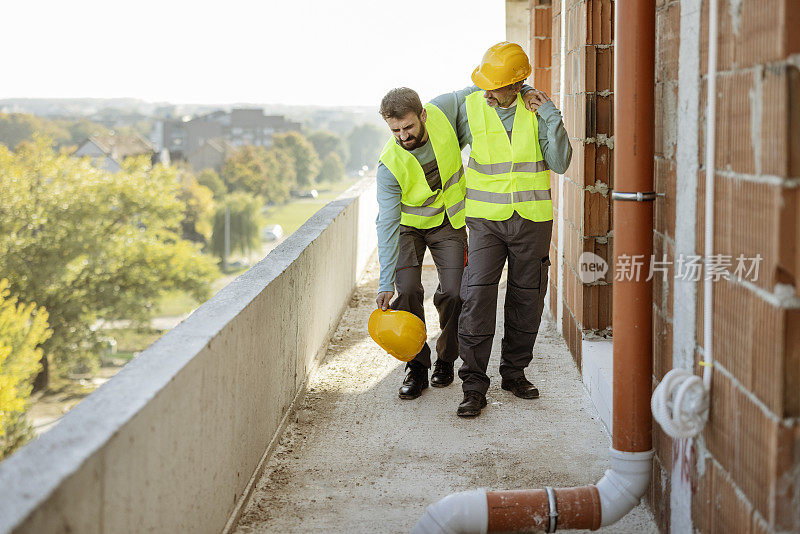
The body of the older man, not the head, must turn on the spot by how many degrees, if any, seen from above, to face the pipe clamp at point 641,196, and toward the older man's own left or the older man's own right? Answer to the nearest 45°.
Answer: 0° — they already face it

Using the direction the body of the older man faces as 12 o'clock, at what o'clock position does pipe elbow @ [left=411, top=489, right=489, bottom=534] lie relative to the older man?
The pipe elbow is roughly at 12 o'clock from the older man.

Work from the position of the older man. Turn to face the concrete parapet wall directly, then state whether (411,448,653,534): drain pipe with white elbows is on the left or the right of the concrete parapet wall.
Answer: left

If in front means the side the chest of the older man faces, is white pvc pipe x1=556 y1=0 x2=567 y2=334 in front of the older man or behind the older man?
behind

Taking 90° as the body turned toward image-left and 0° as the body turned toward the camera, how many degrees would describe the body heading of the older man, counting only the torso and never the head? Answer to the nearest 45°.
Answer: approximately 0°
